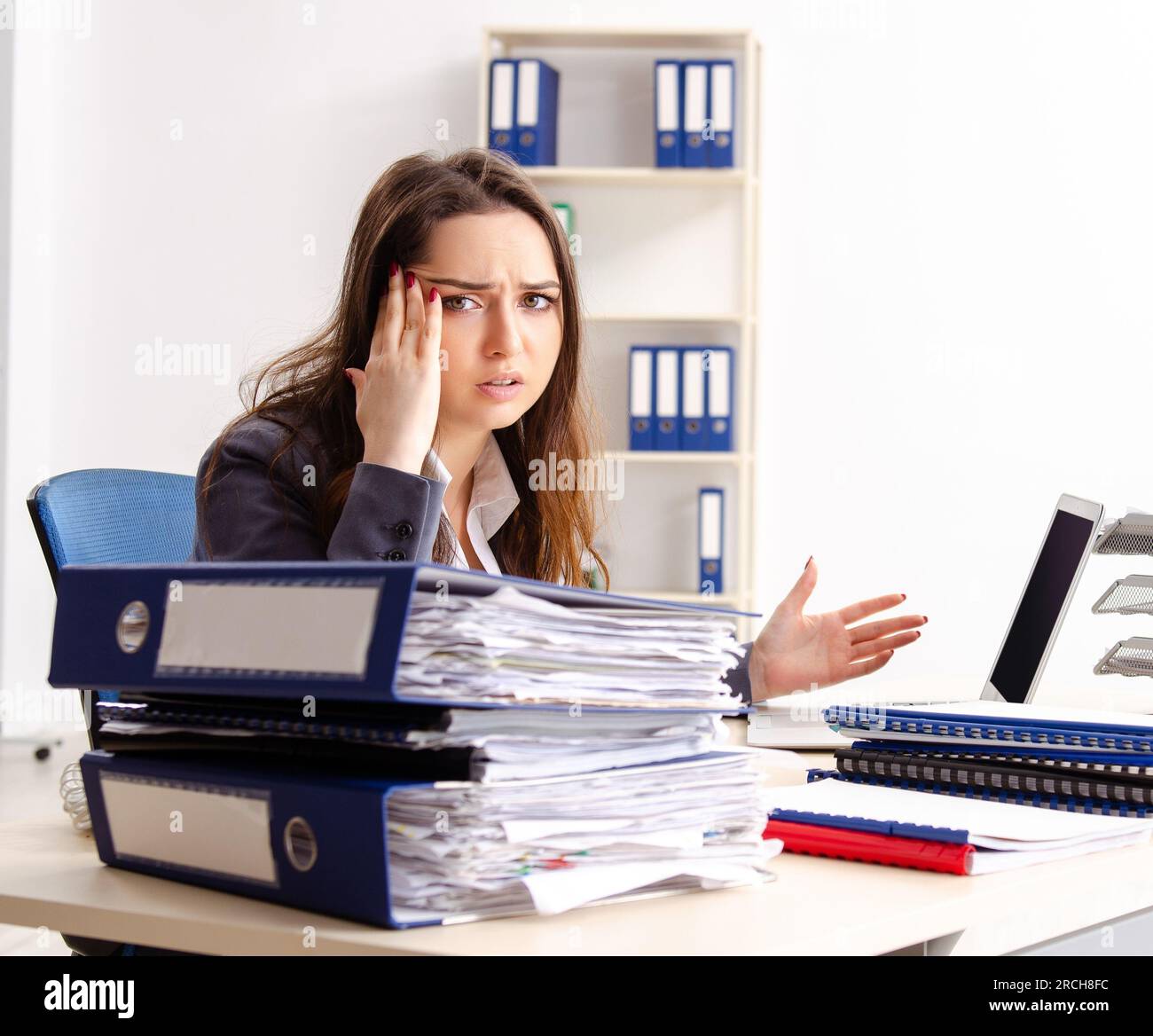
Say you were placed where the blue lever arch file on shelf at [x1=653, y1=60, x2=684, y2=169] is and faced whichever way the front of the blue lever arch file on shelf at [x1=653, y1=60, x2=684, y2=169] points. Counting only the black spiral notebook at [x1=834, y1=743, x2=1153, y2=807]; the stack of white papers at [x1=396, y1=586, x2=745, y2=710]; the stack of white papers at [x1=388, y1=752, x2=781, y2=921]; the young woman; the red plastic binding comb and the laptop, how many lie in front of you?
6

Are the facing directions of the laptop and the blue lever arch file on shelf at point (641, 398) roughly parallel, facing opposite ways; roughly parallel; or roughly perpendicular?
roughly perpendicular

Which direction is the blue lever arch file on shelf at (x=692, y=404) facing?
toward the camera

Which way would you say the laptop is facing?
to the viewer's left

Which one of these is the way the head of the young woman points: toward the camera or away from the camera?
toward the camera

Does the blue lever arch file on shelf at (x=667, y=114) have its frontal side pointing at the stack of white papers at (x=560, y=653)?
yes

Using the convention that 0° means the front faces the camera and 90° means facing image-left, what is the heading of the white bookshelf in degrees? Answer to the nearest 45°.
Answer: approximately 0°

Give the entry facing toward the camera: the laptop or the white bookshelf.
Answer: the white bookshelf

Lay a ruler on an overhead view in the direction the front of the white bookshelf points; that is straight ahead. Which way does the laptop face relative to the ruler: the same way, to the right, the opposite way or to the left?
to the right

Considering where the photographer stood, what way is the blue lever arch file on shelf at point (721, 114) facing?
facing the viewer

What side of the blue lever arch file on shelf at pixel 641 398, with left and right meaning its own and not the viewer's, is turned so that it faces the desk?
front

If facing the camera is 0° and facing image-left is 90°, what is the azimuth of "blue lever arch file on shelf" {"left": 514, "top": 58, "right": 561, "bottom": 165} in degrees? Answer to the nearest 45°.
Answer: approximately 0°

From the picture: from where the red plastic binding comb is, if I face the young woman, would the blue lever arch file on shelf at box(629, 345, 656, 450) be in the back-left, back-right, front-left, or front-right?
front-right

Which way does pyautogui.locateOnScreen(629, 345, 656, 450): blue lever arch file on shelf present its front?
toward the camera
